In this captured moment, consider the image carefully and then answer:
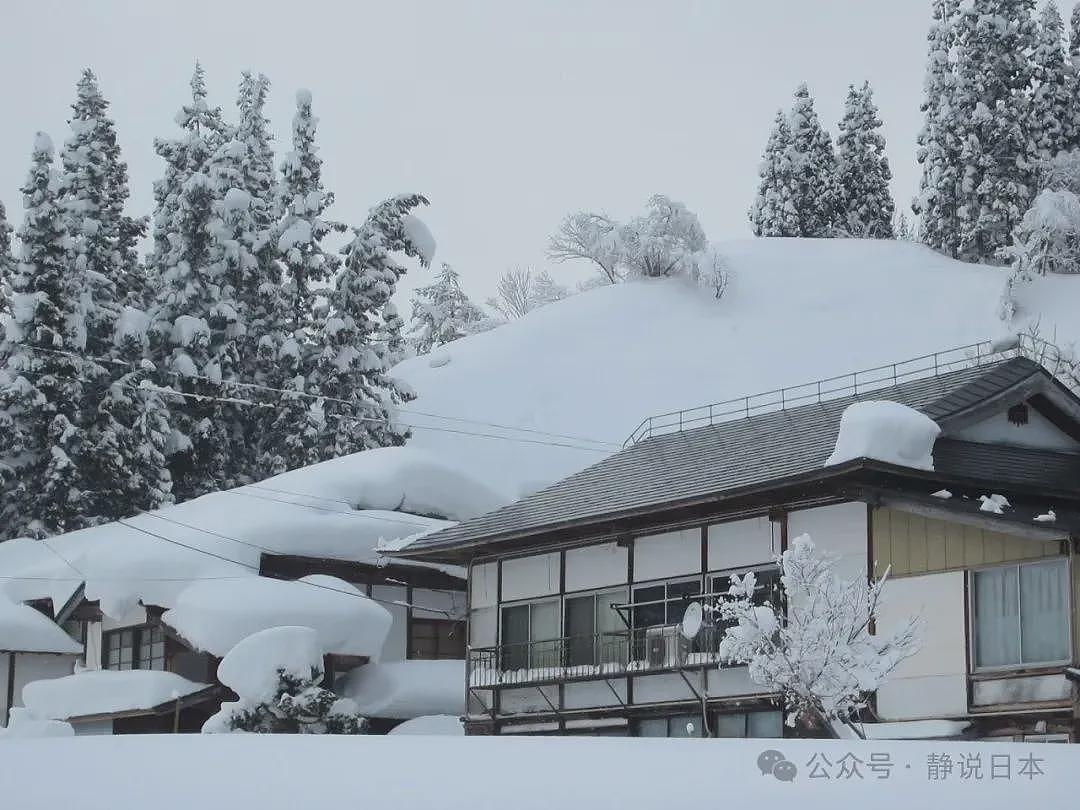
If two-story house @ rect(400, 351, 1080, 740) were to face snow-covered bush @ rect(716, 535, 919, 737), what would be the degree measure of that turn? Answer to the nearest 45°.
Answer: approximately 45° to its left

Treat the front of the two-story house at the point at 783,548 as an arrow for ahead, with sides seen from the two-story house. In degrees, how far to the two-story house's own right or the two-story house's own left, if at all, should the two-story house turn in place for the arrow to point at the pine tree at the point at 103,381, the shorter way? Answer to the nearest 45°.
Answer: approximately 90° to the two-story house's own right

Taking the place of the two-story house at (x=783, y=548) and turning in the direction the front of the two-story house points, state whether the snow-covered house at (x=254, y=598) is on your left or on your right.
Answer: on your right

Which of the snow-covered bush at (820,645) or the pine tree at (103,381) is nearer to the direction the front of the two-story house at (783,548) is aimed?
the snow-covered bush

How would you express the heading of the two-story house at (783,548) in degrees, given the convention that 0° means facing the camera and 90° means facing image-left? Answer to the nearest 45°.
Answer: approximately 45°

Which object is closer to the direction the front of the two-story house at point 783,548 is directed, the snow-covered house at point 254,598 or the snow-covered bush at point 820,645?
the snow-covered bush

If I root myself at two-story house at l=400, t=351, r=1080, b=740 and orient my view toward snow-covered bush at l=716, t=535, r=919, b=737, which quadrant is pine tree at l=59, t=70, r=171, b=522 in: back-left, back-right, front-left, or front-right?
back-right

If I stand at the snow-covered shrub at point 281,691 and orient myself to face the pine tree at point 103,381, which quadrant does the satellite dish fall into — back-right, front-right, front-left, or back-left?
back-right

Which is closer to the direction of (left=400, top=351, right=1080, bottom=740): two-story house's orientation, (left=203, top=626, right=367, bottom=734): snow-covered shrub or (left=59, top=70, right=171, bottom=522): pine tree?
the snow-covered shrub
